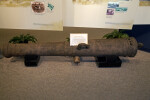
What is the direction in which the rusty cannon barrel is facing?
to the viewer's left

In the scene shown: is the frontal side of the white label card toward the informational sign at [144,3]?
no

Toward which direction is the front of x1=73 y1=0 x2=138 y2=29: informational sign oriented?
toward the camera

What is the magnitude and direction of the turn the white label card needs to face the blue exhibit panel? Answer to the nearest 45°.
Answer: approximately 135° to its left

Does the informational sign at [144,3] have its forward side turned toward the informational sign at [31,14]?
no

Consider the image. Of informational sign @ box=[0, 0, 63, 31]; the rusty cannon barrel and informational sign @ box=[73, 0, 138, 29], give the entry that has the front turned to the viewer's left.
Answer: the rusty cannon barrel

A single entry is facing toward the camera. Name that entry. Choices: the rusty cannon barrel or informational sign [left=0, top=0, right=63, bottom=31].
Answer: the informational sign

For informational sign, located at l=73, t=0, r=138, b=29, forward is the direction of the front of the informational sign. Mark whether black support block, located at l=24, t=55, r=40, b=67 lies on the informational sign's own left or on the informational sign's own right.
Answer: on the informational sign's own right

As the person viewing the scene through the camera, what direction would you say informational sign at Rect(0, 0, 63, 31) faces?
facing the viewer
